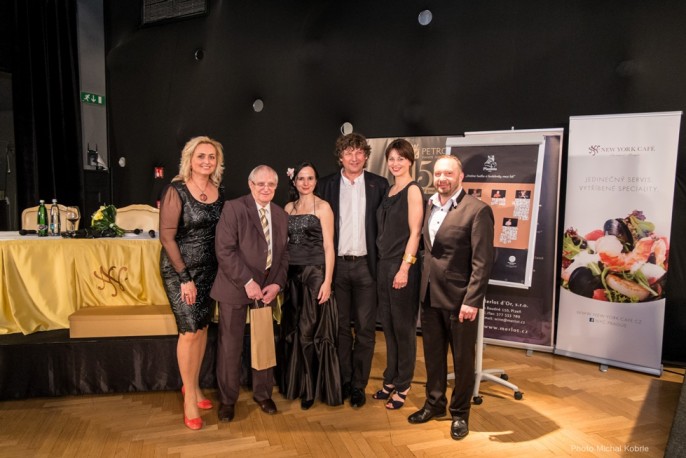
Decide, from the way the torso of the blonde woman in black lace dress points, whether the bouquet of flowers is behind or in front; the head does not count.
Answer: behind

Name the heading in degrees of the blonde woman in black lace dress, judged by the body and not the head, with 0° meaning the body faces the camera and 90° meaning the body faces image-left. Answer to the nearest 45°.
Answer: approximately 315°

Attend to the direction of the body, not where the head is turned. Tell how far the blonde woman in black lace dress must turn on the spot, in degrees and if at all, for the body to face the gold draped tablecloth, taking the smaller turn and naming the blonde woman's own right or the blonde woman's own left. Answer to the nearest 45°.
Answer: approximately 180°

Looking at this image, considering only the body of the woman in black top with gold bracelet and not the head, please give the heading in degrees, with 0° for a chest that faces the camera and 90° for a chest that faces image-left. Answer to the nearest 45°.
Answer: approximately 45°

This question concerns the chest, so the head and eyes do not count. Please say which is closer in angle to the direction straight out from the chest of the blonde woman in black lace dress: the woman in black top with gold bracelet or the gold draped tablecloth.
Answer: the woman in black top with gold bracelet

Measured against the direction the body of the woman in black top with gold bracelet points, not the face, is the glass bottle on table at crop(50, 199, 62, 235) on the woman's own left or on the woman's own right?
on the woman's own right

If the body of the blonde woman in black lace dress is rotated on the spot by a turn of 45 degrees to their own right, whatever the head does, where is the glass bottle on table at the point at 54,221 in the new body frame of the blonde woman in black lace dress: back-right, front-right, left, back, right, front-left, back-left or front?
back-right

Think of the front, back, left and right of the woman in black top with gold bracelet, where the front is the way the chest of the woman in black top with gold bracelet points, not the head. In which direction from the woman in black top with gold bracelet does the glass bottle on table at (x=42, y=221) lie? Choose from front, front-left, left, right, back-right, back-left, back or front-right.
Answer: front-right
